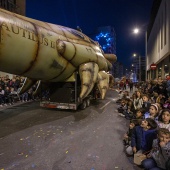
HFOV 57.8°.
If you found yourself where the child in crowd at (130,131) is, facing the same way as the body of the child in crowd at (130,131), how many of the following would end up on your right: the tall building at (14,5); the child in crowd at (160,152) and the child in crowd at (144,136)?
1

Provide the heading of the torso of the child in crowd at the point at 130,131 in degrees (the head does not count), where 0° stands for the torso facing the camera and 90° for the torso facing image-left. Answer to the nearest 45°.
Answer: approximately 45°

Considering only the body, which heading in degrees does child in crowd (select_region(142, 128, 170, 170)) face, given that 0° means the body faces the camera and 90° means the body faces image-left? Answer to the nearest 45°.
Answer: approximately 45°

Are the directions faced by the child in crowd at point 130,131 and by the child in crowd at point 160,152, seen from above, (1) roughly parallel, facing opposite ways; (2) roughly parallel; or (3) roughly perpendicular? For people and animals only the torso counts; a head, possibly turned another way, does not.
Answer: roughly parallel

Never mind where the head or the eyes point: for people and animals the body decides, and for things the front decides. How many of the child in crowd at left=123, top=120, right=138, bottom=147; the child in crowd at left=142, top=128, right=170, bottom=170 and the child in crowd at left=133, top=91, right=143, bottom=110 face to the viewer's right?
0

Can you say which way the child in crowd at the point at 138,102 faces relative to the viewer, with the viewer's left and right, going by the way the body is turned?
facing the viewer and to the left of the viewer

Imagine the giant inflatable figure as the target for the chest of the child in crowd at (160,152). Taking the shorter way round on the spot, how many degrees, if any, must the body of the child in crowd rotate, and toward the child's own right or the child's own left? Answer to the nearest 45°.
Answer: approximately 90° to the child's own right

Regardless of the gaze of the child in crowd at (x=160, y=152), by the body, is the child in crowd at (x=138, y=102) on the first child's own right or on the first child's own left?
on the first child's own right

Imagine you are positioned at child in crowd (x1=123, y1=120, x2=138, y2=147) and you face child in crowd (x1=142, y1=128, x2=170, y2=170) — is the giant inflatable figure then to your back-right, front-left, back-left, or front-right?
back-right

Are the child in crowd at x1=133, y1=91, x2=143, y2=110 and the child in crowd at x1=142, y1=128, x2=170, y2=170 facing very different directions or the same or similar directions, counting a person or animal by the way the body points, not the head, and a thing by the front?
same or similar directions

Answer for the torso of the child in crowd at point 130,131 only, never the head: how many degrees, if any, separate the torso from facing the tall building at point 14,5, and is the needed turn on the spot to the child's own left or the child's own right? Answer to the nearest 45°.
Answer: approximately 90° to the child's own right
